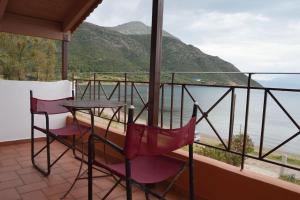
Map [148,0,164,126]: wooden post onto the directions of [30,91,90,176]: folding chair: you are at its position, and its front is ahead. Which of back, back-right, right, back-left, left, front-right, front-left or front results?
front

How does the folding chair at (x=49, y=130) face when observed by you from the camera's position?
facing the viewer and to the right of the viewer

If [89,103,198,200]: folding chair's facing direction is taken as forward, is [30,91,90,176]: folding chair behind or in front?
in front

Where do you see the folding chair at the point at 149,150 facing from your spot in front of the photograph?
facing away from the viewer and to the left of the viewer
